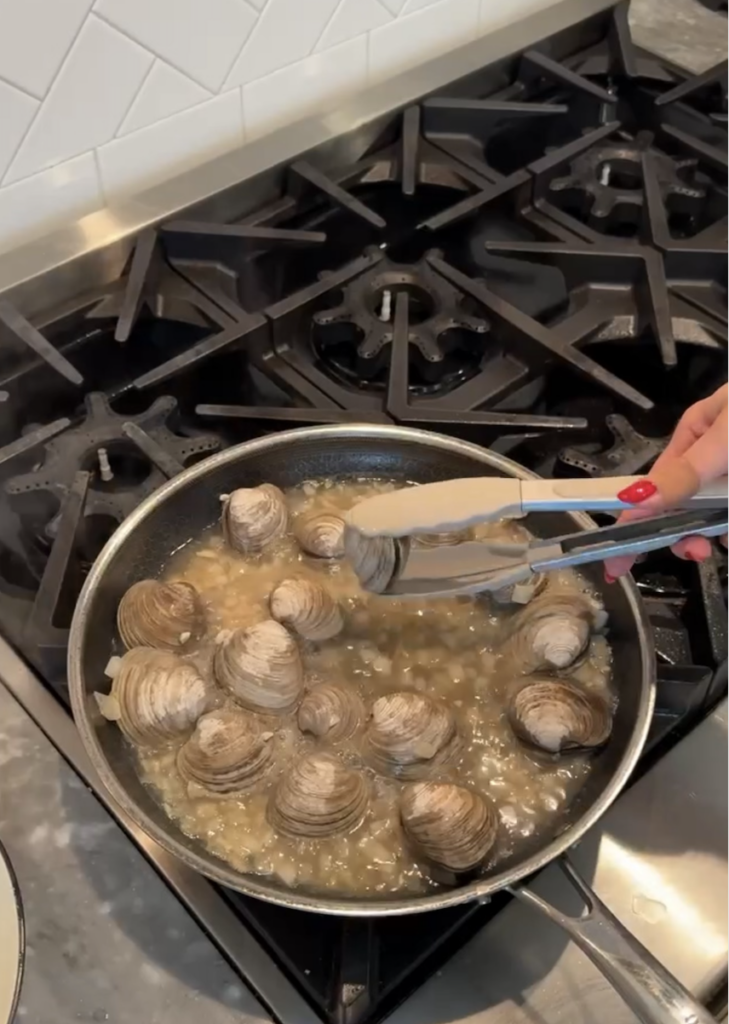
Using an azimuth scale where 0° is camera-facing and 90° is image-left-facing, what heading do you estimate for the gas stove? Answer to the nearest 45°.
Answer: approximately 315°
